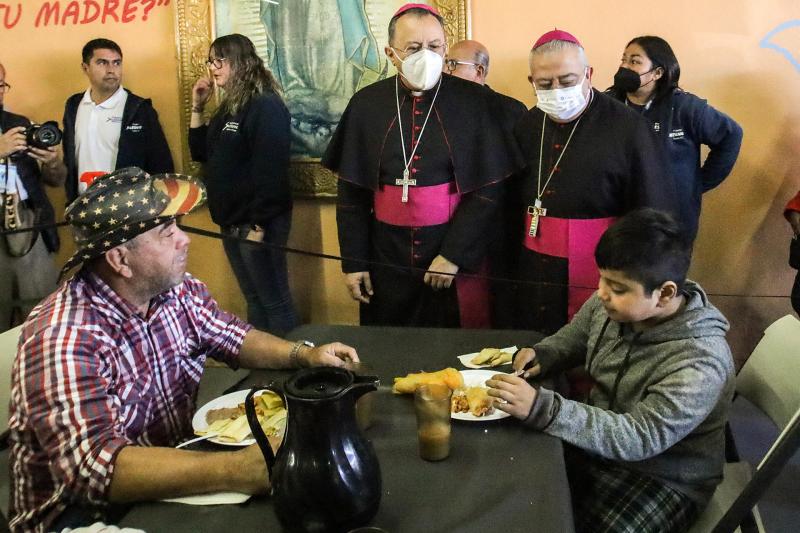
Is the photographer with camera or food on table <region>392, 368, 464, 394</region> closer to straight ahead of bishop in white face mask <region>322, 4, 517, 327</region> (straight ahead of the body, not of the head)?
the food on table

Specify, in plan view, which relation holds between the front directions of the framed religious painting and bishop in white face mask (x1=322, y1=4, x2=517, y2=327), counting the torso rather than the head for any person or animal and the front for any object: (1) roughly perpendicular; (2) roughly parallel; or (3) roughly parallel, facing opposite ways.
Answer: roughly parallel

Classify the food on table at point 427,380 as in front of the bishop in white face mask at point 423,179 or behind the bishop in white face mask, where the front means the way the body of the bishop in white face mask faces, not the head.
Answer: in front

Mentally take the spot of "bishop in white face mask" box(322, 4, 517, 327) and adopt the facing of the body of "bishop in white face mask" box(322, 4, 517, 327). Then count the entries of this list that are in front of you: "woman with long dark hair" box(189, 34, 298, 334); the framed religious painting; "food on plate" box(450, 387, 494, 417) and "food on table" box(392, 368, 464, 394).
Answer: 2

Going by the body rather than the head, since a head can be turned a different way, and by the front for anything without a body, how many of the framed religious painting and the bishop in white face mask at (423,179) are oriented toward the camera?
2

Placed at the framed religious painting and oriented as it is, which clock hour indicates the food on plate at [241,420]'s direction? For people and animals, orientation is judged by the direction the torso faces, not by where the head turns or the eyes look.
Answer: The food on plate is roughly at 12 o'clock from the framed religious painting.

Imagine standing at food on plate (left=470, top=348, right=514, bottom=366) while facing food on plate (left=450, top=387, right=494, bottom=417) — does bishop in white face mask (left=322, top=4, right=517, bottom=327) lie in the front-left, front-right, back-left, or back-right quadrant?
back-right

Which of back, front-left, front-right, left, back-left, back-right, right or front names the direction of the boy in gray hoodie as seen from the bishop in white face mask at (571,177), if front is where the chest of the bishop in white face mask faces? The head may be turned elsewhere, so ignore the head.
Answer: front-left

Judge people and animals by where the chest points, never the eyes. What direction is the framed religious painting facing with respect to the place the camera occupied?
facing the viewer

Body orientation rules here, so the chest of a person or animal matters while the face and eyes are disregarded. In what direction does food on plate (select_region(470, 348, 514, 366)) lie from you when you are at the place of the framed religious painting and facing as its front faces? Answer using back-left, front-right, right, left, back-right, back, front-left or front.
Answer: front

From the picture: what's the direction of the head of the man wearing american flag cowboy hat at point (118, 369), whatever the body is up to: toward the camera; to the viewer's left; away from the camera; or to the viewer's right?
to the viewer's right

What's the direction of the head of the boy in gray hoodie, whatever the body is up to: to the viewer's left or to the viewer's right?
to the viewer's left

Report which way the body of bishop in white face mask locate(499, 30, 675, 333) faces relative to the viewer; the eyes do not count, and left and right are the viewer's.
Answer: facing the viewer and to the left of the viewer

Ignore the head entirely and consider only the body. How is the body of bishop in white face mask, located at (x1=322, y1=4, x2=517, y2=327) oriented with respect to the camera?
toward the camera

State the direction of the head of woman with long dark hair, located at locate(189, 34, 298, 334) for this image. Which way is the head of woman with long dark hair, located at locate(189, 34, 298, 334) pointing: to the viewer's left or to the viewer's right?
to the viewer's left

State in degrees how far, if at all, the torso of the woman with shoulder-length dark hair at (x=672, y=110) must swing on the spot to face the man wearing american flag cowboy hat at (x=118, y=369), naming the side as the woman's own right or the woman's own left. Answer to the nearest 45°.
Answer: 0° — they already face them

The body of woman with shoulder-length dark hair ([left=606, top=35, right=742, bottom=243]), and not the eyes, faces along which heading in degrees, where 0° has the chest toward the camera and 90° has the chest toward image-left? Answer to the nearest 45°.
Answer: approximately 45°

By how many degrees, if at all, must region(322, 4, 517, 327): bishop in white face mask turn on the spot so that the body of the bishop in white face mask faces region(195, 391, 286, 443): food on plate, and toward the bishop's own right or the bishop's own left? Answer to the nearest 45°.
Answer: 0° — they already face it
